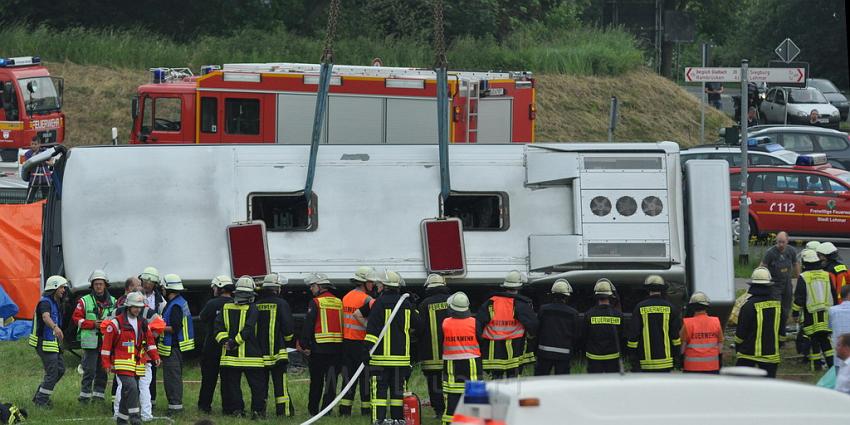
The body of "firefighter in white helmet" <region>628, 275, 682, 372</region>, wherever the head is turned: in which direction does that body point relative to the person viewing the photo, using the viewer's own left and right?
facing away from the viewer

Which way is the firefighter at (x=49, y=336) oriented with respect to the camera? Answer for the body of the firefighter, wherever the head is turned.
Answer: to the viewer's right

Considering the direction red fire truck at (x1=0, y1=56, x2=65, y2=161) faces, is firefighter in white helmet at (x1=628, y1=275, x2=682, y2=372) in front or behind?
in front

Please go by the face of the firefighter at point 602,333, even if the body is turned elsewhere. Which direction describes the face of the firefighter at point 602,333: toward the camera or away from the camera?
away from the camera

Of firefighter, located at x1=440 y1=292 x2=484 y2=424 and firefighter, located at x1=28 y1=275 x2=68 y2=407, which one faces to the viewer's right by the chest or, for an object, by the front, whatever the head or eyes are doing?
firefighter, located at x1=28 y1=275 x2=68 y2=407

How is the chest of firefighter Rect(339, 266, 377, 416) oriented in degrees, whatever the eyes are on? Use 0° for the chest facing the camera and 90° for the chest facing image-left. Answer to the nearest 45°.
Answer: approximately 225°

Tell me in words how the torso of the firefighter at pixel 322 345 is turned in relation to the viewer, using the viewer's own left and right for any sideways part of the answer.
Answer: facing away from the viewer and to the left of the viewer

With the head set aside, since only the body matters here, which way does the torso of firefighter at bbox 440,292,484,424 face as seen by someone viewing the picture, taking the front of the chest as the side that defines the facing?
away from the camera

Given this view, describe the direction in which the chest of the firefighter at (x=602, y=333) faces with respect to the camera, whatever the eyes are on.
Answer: away from the camera

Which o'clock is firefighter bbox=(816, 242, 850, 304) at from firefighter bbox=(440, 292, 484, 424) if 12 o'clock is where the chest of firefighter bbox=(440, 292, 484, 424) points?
firefighter bbox=(816, 242, 850, 304) is roughly at 2 o'clock from firefighter bbox=(440, 292, 484, 424).

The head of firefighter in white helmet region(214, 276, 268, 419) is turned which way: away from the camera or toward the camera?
away from the camera

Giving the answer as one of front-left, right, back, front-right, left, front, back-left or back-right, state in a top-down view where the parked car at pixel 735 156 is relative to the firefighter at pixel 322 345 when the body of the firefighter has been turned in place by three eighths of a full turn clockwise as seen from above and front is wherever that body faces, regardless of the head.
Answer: front-left

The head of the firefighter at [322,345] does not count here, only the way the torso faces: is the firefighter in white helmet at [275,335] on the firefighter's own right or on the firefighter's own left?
on the firefighter's own left
